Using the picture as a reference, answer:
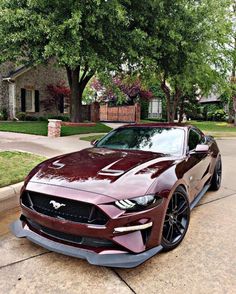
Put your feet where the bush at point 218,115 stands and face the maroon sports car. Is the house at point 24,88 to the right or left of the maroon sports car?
right

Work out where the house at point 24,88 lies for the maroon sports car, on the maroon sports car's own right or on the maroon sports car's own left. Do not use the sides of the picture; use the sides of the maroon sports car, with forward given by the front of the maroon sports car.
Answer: on the maroon sports car's own right

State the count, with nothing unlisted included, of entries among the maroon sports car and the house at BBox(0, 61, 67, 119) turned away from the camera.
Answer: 0

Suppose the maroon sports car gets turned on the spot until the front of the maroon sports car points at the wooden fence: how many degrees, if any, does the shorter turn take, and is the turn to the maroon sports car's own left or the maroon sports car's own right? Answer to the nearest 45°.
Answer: approximately 135° to the maroon sports car's own right

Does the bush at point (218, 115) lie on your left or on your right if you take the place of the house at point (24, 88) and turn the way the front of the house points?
on your left

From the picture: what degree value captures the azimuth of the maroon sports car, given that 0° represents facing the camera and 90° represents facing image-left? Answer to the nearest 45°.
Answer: approximately 45°

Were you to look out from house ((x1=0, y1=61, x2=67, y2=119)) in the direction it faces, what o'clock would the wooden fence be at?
The wooden fence is roughly at 8 o'clock from the house.

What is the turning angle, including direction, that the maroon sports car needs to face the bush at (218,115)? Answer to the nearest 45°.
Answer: approximately 135° to its right

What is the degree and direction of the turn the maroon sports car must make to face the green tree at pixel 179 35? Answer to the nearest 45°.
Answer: approximately 135° to its right

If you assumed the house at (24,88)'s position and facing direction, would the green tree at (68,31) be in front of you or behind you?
in front

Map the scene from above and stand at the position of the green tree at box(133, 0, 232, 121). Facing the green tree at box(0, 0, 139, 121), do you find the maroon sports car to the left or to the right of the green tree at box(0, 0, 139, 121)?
left

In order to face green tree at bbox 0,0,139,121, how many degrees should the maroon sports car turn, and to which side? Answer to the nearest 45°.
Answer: approximately 135° to its right

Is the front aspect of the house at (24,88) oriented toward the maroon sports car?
yes
